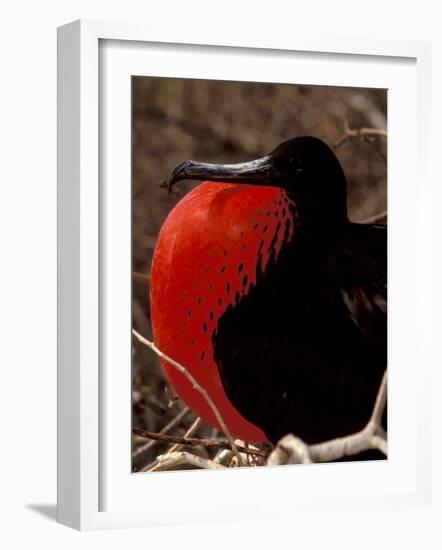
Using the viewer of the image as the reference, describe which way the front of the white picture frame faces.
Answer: facing the viewer and to the right of the viewer
